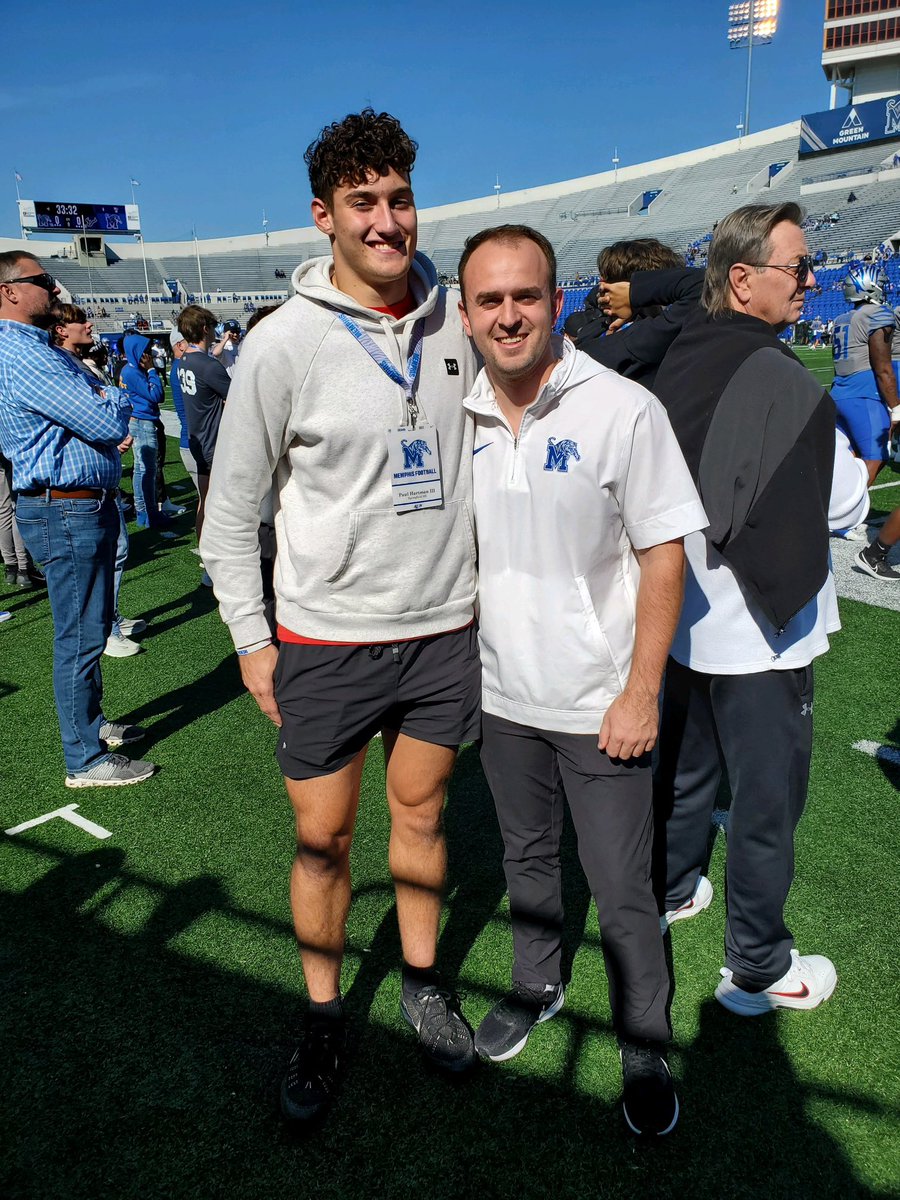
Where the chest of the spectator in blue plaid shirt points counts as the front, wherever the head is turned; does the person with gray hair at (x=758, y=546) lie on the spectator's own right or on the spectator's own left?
on the spectator's own right

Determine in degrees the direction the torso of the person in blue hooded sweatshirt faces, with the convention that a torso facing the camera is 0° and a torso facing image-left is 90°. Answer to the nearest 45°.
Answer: approximately 270°

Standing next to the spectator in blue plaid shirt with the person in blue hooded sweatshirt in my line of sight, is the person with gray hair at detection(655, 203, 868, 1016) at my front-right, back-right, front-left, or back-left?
back-right

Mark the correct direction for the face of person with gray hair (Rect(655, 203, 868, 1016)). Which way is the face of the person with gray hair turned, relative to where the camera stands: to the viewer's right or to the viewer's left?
to the viewer's right

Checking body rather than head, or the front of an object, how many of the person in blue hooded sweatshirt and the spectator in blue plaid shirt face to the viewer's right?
2

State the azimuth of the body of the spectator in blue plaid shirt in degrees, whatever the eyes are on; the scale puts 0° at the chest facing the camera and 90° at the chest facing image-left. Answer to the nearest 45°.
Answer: approximately 270°

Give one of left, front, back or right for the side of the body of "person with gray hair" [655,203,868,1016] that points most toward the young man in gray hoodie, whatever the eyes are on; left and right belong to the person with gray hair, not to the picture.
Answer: back

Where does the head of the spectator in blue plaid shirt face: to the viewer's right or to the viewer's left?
to the viewer's right

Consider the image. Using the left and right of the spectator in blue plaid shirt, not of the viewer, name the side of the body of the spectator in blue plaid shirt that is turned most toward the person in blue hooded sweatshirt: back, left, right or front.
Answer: left
